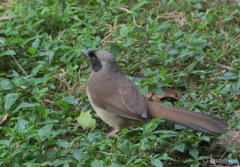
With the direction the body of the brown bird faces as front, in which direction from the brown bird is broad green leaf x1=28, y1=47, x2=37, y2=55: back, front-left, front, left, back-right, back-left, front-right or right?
front-right

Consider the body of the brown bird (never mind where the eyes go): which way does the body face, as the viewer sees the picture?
to the viewer's left
